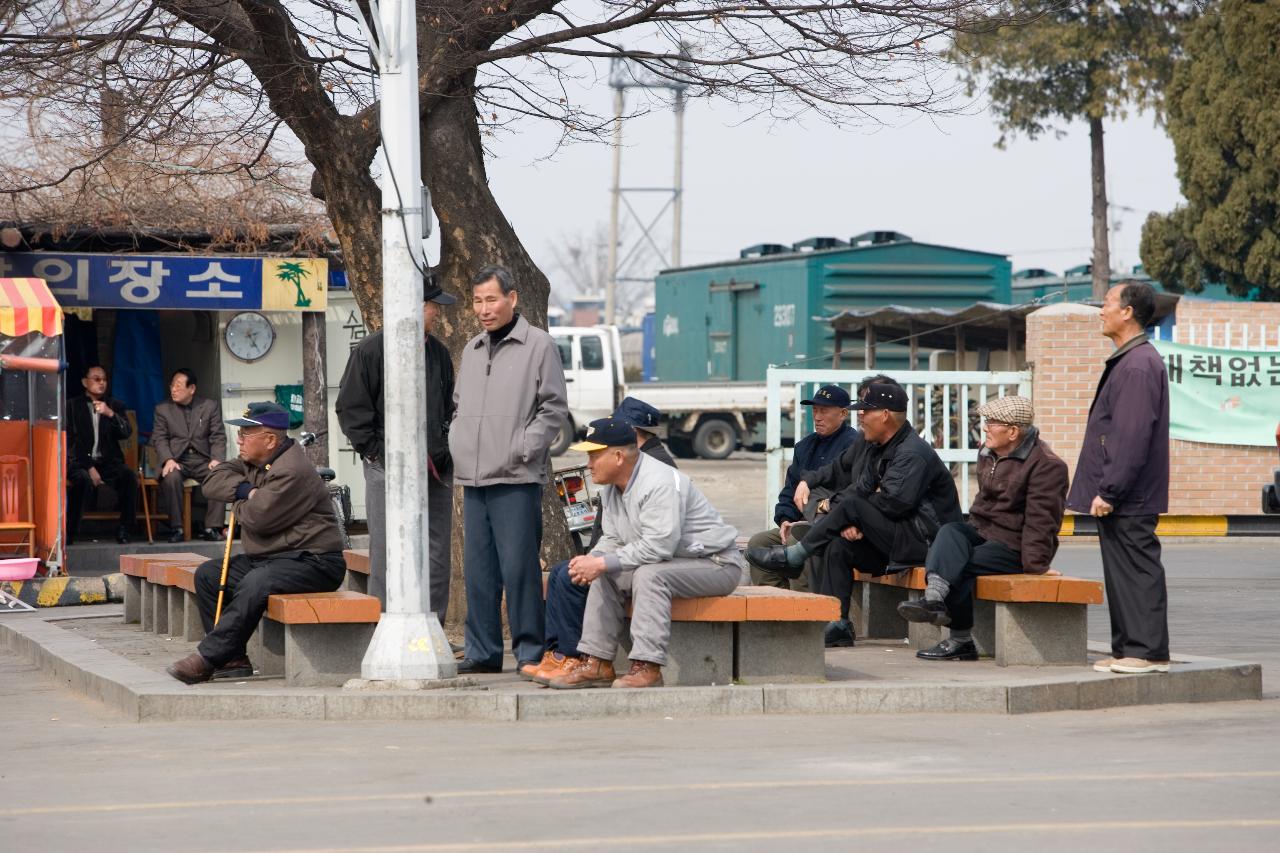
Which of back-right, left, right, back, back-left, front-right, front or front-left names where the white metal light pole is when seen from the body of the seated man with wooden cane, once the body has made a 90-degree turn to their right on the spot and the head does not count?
back-right

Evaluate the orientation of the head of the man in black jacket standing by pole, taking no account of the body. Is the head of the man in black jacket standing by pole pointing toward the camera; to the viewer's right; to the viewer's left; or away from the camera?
to the viewer's right

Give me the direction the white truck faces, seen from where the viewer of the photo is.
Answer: facing to the left of the viewer

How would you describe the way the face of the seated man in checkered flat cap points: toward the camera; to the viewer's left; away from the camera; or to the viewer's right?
to the viewer's left

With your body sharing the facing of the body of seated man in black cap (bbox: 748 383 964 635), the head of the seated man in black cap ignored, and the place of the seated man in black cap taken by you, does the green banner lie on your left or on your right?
on your right

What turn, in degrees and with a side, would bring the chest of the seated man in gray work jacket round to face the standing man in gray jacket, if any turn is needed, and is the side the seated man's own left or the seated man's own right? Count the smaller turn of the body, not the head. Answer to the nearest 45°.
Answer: approximately 45° to the seated man's own right

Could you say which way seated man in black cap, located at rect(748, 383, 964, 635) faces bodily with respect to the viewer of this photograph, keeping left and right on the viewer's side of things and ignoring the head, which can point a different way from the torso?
facing to the left of the viewer

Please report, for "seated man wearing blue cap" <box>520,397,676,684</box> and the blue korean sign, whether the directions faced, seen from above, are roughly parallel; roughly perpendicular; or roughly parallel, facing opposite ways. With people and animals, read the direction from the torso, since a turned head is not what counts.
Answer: roughly perpendicular

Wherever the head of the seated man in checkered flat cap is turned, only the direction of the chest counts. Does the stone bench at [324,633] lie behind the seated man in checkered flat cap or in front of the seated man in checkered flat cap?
in front

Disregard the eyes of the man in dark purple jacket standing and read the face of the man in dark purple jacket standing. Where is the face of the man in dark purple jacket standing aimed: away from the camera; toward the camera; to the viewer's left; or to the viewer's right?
to the viewer's left

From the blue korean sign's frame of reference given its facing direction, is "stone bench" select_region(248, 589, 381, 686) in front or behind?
in front

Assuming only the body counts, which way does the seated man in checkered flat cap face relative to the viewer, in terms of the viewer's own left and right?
facing to the left of the viewer

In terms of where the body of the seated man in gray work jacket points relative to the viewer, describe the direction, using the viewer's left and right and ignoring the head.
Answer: facing to the left of the viewer

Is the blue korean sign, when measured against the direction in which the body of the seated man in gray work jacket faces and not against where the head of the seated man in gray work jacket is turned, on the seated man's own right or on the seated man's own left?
on the seated man's own right
